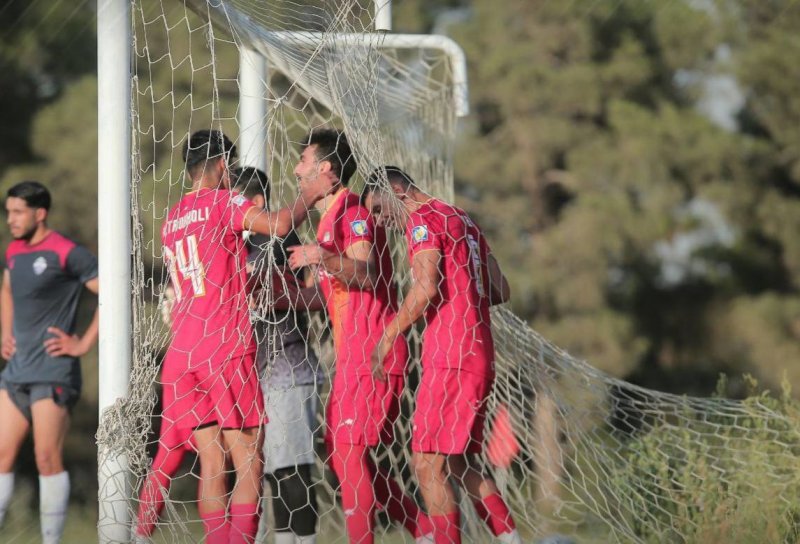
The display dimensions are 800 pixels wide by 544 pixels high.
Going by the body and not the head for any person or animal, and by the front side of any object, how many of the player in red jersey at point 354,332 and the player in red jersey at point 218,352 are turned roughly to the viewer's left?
1

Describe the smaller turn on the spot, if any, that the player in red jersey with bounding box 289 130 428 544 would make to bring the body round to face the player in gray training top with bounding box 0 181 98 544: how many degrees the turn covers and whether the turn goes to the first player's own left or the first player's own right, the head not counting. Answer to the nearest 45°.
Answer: approximately 45° to the first player's own right

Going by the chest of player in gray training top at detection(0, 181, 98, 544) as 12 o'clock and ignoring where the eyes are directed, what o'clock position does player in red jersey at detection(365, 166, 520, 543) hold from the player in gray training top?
The player in red jersey is roughly at 9 o'clock from the player in gray training top.

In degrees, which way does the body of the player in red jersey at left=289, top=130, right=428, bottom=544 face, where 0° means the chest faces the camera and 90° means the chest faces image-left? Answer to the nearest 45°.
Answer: approximately 90°

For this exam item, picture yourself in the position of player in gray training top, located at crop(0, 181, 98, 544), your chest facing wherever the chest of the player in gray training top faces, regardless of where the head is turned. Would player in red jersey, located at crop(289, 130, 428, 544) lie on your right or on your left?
on your left

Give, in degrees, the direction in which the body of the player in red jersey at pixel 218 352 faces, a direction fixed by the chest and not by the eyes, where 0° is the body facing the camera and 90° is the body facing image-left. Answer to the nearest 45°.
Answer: approximately 225°

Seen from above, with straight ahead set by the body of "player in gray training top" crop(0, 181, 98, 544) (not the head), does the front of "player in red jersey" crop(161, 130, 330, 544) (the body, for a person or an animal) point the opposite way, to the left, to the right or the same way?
the opposite way

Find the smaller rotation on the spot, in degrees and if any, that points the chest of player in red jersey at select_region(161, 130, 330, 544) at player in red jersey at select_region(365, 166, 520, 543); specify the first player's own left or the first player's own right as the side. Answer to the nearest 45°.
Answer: approximately 45° to the first player's own right

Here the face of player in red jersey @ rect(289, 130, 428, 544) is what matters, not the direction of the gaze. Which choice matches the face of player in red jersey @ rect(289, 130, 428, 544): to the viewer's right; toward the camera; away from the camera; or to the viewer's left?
to the viewer's left

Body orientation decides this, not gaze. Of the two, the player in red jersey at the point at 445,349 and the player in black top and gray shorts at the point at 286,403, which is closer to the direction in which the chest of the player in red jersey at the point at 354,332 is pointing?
the player in black top and gray shorts

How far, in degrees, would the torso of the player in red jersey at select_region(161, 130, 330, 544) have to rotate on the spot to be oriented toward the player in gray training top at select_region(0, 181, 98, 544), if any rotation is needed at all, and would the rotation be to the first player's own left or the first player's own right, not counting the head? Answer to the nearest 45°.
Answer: approximately 90° to the first player's own left
